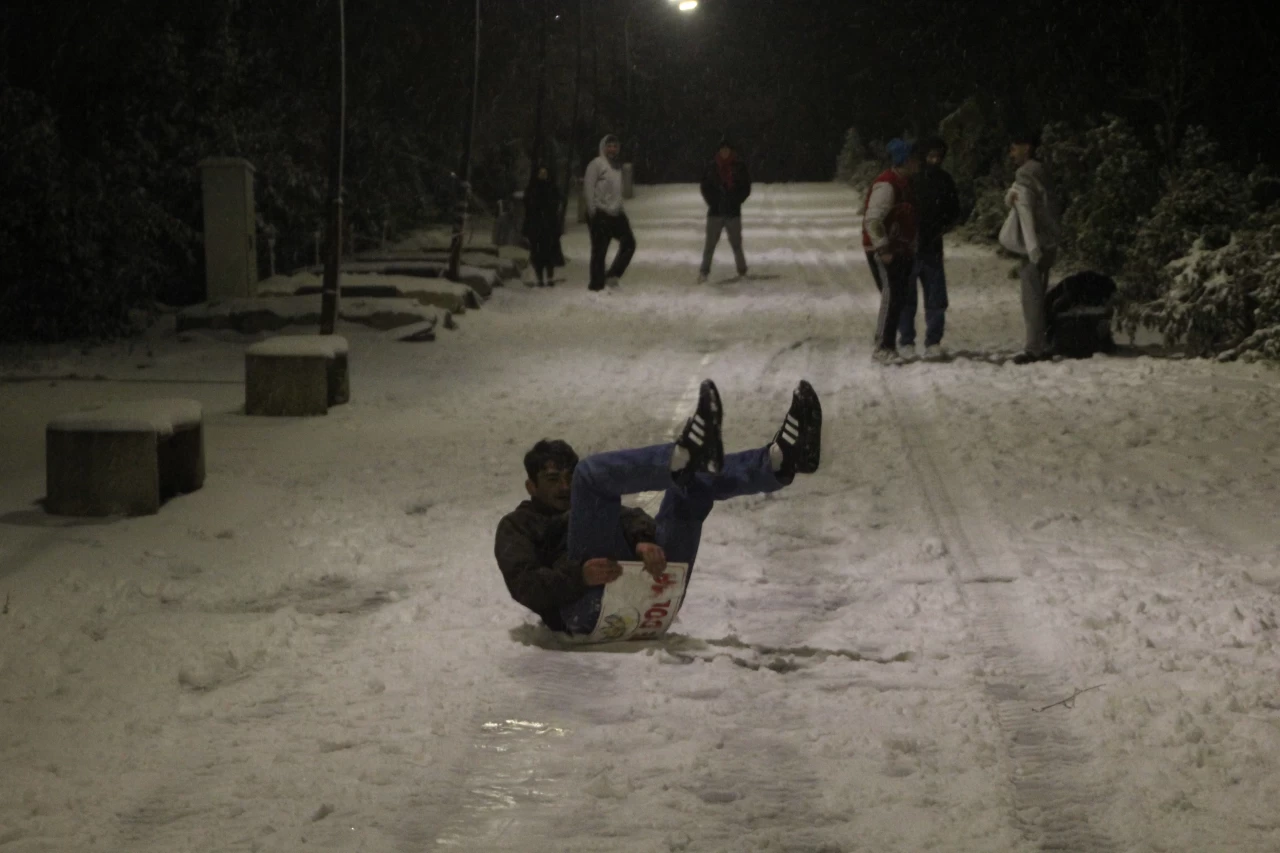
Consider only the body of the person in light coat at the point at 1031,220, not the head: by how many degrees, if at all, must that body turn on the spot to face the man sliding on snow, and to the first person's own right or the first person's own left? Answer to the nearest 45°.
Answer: approximately 90° to the first person's own left

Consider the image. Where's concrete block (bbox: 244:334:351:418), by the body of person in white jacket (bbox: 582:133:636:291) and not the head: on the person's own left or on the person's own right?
on the person's own right

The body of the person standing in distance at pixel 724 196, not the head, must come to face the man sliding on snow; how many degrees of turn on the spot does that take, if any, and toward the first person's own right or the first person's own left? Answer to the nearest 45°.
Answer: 0° — they already face them

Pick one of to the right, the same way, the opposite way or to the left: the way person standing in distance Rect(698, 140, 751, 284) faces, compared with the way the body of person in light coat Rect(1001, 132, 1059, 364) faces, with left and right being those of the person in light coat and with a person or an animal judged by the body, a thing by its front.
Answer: to the left

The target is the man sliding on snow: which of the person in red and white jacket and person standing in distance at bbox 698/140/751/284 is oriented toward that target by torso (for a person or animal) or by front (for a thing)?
the person standing in distance

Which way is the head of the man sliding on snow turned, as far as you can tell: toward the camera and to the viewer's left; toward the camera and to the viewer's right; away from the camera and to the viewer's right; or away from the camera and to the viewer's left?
toward the camera and to the viewer's right

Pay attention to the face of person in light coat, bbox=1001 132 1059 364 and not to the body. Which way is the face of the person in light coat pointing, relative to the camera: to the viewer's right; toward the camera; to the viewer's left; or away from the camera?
to the viewer's left

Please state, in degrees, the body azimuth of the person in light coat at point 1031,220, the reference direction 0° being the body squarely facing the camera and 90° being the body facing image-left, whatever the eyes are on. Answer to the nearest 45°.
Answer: approximately 90°
